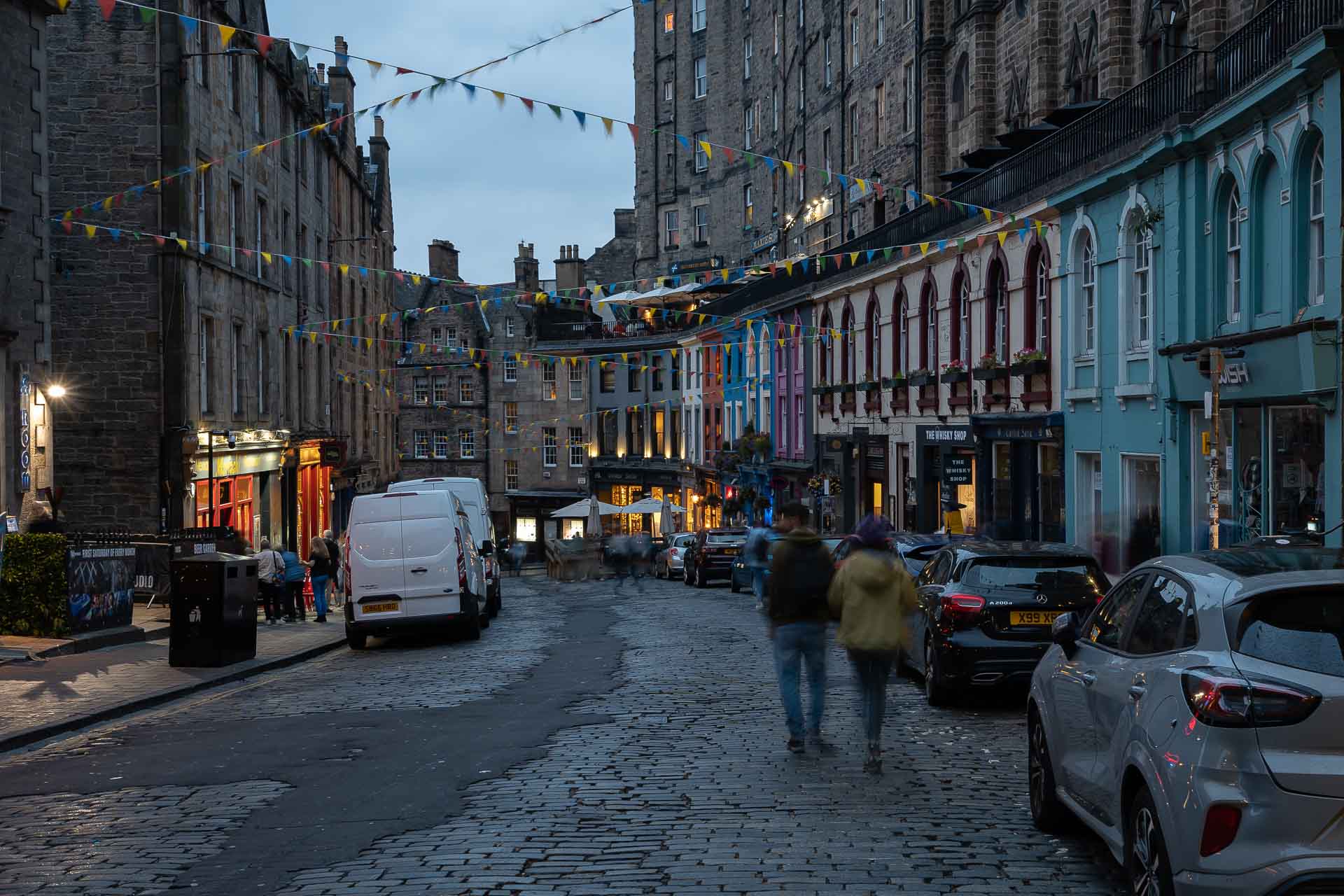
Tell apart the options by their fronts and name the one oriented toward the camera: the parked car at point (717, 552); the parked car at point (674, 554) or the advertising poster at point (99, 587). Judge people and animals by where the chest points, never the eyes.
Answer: the advertising poster

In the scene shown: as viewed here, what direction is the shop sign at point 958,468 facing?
toward the camera

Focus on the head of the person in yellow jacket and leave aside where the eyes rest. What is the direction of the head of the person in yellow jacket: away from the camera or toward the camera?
away from the camera

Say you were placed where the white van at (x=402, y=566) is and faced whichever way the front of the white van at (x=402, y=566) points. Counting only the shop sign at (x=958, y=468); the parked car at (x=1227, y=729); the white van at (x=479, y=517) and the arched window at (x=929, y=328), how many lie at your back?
1

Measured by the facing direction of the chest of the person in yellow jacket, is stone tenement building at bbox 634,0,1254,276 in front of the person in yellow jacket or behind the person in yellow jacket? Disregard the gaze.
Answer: in front

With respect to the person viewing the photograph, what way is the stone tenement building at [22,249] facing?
facing the viewer and to the right of the viewer

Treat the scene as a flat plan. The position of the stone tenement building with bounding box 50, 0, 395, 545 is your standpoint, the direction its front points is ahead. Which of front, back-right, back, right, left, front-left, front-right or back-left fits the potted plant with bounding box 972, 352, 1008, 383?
front-left

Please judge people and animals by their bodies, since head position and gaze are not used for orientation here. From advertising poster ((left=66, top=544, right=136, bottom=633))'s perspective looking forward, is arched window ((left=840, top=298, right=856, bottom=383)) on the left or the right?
on its left

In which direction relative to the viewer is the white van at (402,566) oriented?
away from the camera

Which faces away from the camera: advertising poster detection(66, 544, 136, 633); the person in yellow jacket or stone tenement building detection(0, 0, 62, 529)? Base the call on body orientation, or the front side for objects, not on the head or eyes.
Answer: the person in yellow jacket

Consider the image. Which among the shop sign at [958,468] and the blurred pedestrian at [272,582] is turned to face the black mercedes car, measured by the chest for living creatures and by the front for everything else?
the shop sign

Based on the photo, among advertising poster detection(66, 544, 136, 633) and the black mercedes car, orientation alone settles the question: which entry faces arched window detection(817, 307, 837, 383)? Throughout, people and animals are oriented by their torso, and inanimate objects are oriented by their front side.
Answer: the black mercedes car

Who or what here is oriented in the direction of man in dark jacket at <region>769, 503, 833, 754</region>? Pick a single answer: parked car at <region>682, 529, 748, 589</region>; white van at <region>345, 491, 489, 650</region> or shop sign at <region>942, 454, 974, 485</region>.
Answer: the shop sign

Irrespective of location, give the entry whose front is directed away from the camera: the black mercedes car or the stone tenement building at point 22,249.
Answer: the black mercedes car

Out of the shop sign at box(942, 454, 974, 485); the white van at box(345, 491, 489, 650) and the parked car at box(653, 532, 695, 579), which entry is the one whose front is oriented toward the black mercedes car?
the shop sign

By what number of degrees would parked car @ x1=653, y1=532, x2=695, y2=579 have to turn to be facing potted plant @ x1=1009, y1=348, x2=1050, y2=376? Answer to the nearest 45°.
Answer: approximately 180°

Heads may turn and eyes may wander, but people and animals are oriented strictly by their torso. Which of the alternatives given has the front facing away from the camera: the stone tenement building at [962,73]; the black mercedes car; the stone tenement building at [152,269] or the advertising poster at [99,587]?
the black mercedes car

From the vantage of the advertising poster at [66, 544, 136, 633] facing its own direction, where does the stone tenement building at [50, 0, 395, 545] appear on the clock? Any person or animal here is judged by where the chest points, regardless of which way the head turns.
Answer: The stone tenement building is roughly at 6 o'clock from the advertising poster.

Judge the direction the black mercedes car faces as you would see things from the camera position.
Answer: facing away from the viewer

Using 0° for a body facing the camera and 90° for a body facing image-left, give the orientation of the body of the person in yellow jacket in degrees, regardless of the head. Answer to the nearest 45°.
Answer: approximately 180°
